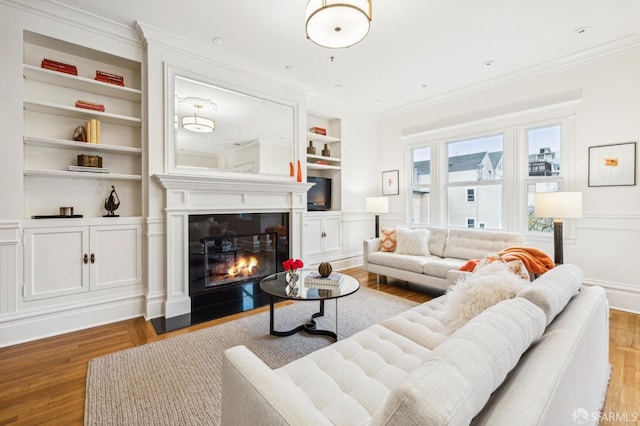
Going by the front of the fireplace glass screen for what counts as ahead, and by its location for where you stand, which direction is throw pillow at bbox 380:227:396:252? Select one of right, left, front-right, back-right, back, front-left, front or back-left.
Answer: front-left

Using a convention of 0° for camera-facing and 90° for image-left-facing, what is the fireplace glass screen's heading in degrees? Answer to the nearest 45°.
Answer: approximately 315°

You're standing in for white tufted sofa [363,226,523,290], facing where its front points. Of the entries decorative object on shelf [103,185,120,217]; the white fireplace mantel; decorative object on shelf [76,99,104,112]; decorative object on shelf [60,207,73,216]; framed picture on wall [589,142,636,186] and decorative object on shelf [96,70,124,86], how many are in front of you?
5

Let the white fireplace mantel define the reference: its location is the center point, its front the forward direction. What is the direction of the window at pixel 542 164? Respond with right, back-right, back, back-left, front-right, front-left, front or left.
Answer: front-left

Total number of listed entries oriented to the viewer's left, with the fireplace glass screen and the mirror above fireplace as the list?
0

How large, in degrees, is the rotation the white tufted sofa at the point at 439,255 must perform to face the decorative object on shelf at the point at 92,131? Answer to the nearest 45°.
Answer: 0° — it already faces it

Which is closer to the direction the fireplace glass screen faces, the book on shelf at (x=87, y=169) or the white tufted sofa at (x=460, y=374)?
the white tufted sofa

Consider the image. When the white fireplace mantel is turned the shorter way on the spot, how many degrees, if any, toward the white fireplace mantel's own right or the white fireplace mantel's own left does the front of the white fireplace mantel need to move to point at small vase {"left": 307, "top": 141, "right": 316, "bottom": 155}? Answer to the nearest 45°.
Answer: approximately 90° to the white fireplace mantel's own left

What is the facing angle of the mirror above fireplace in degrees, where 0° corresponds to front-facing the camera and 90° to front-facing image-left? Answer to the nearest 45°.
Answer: approximately 315°

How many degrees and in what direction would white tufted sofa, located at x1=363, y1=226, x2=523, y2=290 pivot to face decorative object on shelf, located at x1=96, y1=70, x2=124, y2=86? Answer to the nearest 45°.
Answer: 0° — it already faces it

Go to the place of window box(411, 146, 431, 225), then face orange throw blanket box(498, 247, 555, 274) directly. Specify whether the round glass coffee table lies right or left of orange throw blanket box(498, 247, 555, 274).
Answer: right

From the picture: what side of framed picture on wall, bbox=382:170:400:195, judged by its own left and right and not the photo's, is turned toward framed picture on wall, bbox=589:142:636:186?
left

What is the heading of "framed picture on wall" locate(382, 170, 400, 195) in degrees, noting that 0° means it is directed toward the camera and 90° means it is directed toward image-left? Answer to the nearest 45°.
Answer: approximately 45°

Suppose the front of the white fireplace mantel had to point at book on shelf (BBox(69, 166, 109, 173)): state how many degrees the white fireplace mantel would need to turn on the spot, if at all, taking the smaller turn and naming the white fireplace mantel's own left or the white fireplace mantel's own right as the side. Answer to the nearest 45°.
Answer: approximately 135° to the white fireplace mantel's own right

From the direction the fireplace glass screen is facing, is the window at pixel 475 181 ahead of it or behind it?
ahead

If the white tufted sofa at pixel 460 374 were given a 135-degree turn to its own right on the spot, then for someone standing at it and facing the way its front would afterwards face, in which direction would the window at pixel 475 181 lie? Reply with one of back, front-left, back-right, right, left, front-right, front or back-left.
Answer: left

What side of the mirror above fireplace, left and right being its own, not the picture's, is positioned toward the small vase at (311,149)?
left

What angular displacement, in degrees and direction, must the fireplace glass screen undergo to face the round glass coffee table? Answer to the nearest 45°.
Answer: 0° — it already faces it

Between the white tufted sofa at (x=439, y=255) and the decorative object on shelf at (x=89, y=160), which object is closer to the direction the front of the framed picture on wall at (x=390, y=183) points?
the decorative object on shelf

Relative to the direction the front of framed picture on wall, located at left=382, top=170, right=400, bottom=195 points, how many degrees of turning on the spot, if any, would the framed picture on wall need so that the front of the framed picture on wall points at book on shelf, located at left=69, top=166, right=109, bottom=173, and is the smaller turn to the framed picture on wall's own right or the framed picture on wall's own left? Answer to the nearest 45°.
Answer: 0° — it already faces it
